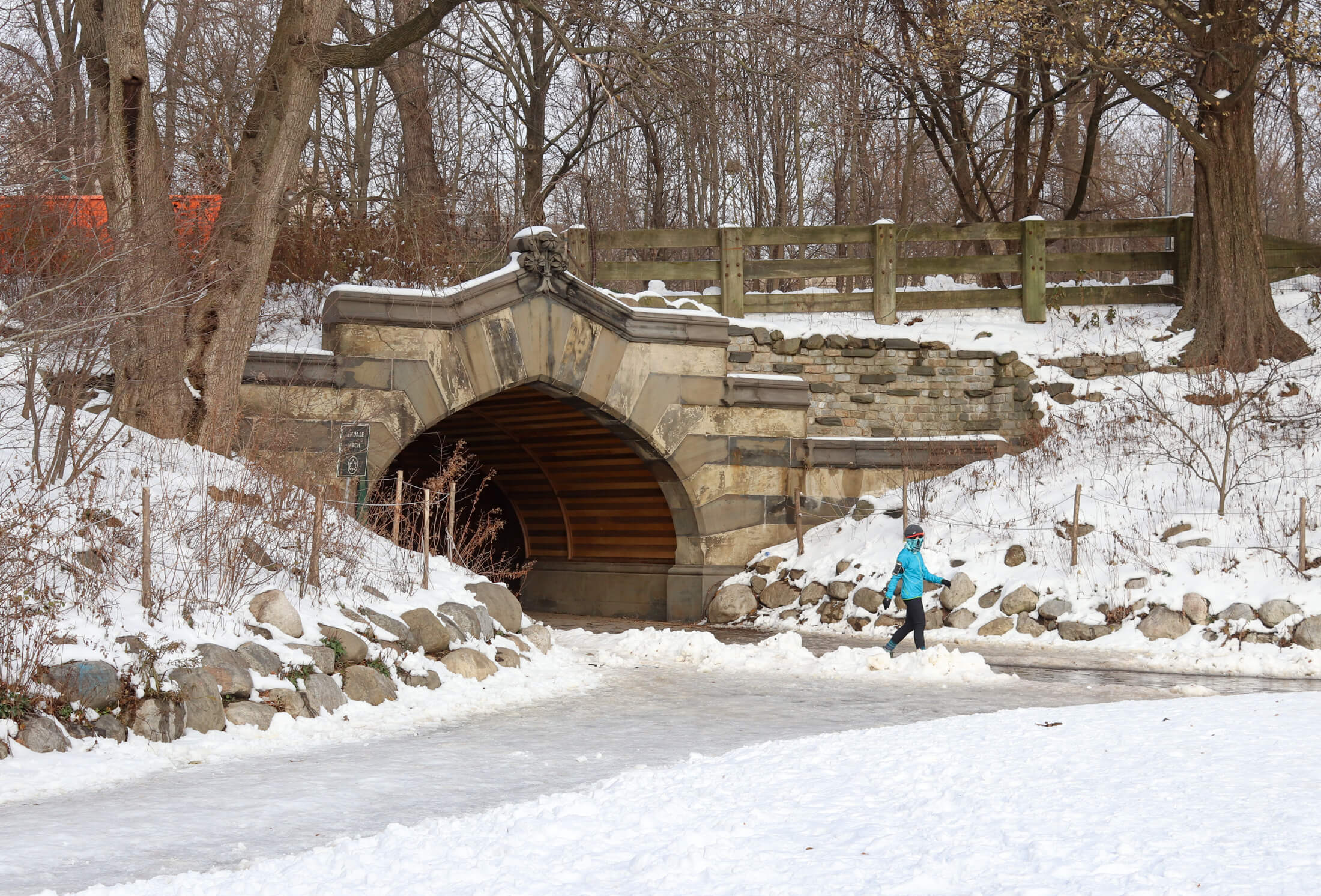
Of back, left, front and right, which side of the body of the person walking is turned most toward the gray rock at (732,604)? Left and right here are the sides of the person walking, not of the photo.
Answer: back

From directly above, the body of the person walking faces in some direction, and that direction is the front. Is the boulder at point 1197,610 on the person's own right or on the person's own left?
on the person's own left

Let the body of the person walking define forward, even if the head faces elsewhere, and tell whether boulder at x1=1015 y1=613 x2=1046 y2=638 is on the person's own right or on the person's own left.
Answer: on the person's own left

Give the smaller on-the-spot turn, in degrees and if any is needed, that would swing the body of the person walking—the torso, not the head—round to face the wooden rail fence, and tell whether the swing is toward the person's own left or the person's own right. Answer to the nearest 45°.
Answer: approximately 135° to the person's own left

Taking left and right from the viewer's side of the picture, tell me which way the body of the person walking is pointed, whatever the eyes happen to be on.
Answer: facing the viewer and to the right of the viewer

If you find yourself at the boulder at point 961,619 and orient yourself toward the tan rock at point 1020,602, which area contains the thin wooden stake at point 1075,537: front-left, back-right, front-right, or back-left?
front-left

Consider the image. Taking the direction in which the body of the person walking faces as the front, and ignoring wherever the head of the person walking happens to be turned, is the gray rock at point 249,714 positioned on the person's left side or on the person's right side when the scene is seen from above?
on the person's right side

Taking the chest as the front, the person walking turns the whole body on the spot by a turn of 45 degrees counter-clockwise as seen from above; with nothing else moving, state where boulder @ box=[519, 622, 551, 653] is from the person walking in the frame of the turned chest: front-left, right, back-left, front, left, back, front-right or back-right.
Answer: back

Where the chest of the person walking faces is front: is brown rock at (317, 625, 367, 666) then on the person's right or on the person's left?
on the person's right

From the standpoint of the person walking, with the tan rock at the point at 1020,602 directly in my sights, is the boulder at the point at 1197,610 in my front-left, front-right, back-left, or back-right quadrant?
front-right
